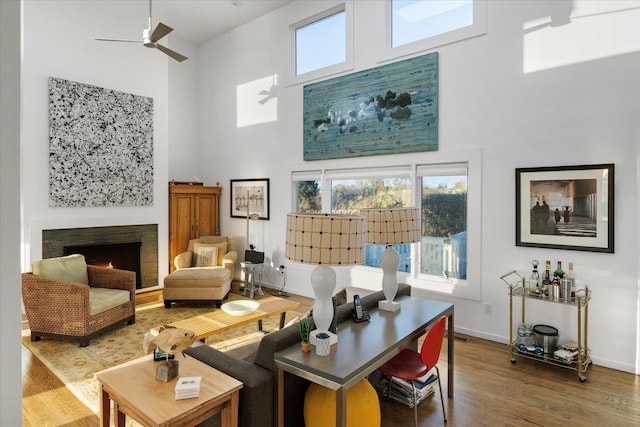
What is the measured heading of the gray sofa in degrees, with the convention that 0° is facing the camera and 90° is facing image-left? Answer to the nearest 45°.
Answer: approximately 135°

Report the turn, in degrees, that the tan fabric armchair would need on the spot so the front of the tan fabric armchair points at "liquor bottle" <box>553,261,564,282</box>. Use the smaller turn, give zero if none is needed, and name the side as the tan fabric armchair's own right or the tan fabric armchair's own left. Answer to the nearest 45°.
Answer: approximately 90° to the tan fabric armchair's own left

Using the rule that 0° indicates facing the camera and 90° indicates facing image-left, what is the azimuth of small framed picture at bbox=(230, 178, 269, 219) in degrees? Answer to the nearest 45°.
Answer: approximately 45°

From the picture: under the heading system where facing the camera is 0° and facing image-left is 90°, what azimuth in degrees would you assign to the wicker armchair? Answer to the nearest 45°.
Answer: approximately 315°

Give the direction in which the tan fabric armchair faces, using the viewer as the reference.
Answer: facing the viewer and to the left of the viewer

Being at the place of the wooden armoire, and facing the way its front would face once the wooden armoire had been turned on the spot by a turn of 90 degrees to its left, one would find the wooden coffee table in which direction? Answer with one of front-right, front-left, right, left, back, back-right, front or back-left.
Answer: right

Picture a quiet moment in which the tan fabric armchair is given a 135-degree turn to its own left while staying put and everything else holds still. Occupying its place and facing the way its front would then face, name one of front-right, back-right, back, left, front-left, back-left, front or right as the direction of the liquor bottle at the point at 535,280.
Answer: front-right

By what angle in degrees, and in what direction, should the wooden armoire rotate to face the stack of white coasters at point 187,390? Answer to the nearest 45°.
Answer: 0° — it already faces it

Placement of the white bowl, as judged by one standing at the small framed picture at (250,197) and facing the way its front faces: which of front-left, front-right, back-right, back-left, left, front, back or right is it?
front-left

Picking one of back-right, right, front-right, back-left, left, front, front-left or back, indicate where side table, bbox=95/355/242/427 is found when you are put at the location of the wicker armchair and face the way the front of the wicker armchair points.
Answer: front-right

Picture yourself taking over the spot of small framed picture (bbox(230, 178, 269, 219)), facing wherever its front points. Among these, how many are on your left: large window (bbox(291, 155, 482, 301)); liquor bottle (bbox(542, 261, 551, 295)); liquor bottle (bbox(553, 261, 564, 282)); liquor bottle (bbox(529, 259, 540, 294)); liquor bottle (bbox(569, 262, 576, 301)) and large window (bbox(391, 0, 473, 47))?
6

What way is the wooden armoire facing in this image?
toward the camera

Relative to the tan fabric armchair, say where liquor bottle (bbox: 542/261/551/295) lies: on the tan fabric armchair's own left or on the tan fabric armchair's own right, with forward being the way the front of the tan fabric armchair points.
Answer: on the tan fabric armchair's own left

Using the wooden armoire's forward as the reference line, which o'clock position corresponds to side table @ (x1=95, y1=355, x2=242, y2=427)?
The side table is roughly at 12 o'clock from the wooden armoire.

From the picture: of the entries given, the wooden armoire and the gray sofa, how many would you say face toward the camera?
1
